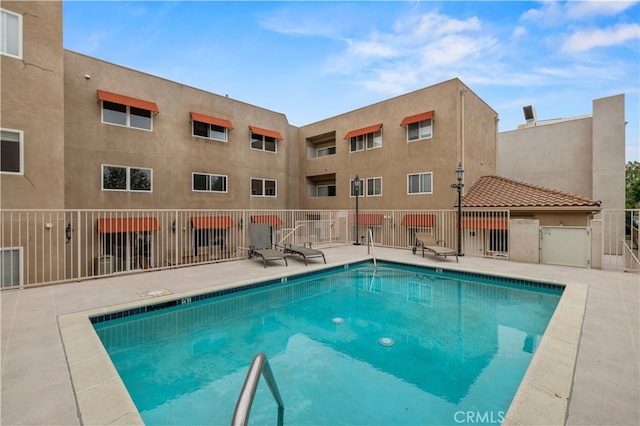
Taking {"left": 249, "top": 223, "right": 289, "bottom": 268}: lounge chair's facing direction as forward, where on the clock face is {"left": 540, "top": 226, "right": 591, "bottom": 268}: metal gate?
The metal gate is roughly at 11 o'clock from the lounge chair.

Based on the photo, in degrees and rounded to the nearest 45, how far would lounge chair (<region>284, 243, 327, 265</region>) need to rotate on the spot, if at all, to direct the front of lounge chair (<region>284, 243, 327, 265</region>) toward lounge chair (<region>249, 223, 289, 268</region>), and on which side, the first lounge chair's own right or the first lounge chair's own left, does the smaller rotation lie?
approximately 135° to the first lounge chair's own right

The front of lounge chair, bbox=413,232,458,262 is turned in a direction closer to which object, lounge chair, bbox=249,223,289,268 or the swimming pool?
the swimming pool

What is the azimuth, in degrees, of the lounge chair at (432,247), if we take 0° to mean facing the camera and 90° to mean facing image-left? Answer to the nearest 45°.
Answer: approximately 315°
